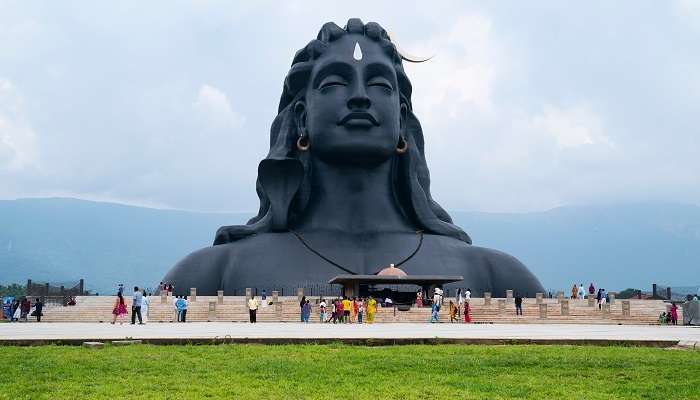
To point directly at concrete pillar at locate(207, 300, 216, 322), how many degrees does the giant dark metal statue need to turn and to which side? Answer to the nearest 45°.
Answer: approximately 45° to its right

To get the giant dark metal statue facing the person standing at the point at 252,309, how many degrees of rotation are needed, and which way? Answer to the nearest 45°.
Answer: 0° — it already faces them

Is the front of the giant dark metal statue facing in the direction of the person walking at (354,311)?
yes

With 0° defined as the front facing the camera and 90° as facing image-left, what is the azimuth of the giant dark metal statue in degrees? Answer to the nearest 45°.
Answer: approximately 0°

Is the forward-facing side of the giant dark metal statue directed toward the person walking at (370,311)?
yes

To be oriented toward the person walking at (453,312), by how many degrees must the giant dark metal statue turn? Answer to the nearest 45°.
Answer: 0° — it already faces them

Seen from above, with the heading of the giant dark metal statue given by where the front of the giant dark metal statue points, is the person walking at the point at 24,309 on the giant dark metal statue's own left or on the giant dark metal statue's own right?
on the giant dark metal statue's own right

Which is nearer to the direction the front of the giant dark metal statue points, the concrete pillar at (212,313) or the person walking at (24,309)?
the concrete pillar

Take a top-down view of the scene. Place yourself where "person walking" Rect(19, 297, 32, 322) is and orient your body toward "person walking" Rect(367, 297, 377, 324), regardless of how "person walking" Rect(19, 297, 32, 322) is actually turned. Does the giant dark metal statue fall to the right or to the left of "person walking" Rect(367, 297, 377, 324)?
left
